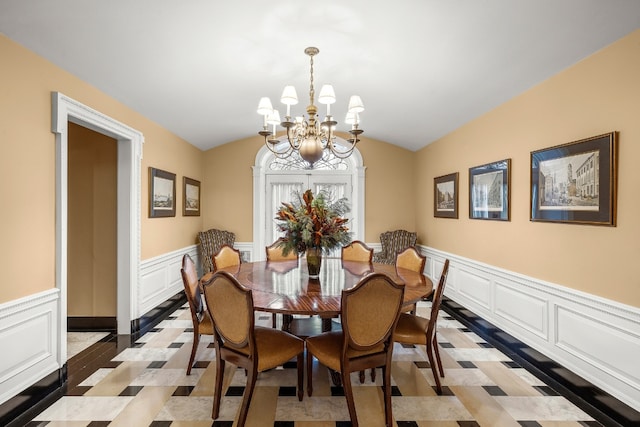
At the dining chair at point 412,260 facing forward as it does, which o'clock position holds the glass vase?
The glass vase is roughly at 12 o'clock from the dining chair.

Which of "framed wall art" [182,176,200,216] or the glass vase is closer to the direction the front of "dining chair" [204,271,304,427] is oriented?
the glass vase

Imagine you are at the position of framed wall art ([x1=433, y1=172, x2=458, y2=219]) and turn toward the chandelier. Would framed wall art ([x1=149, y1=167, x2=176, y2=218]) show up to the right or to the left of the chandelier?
right

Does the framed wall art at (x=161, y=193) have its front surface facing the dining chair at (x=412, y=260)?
yes

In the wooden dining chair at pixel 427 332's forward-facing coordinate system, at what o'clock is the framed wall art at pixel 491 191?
The framed wall art is roughly at 4 o'clock from the wooden dining chair.

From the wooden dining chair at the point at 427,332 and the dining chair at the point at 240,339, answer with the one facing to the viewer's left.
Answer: the wooden dining chair

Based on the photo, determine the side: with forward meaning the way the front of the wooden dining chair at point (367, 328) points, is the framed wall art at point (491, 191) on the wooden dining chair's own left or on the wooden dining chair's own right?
on the wooden dining chair's own right

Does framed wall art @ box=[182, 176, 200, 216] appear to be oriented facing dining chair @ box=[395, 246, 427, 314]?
yes

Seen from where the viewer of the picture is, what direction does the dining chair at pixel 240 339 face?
facing away from the viewer and to the right of the viewer

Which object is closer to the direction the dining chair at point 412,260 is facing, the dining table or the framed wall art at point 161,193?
the dining table

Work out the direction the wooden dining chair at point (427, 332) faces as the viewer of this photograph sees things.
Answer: facing to the left of the viewer

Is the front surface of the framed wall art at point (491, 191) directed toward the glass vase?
yes
